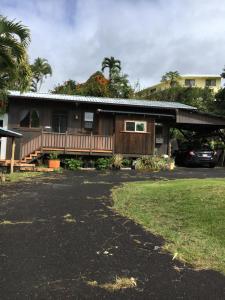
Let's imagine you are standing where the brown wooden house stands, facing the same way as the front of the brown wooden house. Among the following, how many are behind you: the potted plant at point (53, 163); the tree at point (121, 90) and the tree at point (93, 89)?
2

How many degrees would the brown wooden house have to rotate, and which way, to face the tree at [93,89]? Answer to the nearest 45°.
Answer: approximately 180°

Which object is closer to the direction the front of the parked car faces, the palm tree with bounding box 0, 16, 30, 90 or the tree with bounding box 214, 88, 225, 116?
the tree

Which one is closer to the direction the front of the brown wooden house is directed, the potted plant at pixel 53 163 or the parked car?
the potted plant

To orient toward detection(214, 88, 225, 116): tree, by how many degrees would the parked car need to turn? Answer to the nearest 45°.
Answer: approximately 45° to its right

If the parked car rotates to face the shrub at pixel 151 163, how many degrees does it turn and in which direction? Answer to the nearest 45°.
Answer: approximately 90° to its left

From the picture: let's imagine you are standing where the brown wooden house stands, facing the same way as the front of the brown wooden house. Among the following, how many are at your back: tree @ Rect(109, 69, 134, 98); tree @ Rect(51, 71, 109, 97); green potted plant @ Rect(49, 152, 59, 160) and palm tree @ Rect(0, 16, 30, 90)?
2

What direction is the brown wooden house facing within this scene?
toward the camera

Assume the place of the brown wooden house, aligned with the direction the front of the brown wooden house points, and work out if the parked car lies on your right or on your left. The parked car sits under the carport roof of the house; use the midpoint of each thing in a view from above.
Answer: on your left

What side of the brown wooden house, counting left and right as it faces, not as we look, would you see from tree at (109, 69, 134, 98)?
back
